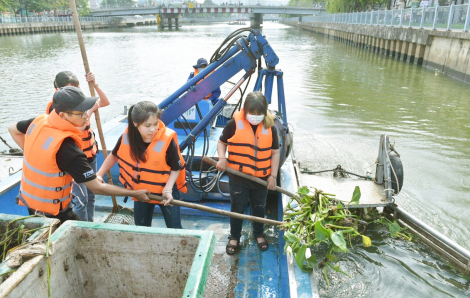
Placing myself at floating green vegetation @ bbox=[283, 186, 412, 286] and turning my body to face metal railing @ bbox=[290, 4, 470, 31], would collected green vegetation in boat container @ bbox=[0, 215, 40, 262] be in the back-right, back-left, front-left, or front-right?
back-left

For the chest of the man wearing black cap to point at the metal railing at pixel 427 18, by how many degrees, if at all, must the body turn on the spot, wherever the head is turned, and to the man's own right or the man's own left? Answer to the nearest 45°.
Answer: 0° — they already face it

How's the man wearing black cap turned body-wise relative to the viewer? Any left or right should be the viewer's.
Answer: facing away from the viewer and to the right of the viewer

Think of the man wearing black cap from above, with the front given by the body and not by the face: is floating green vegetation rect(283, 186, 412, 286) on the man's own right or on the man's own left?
on the man's own right

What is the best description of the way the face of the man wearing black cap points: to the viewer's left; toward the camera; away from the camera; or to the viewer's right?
to the viewer's right
